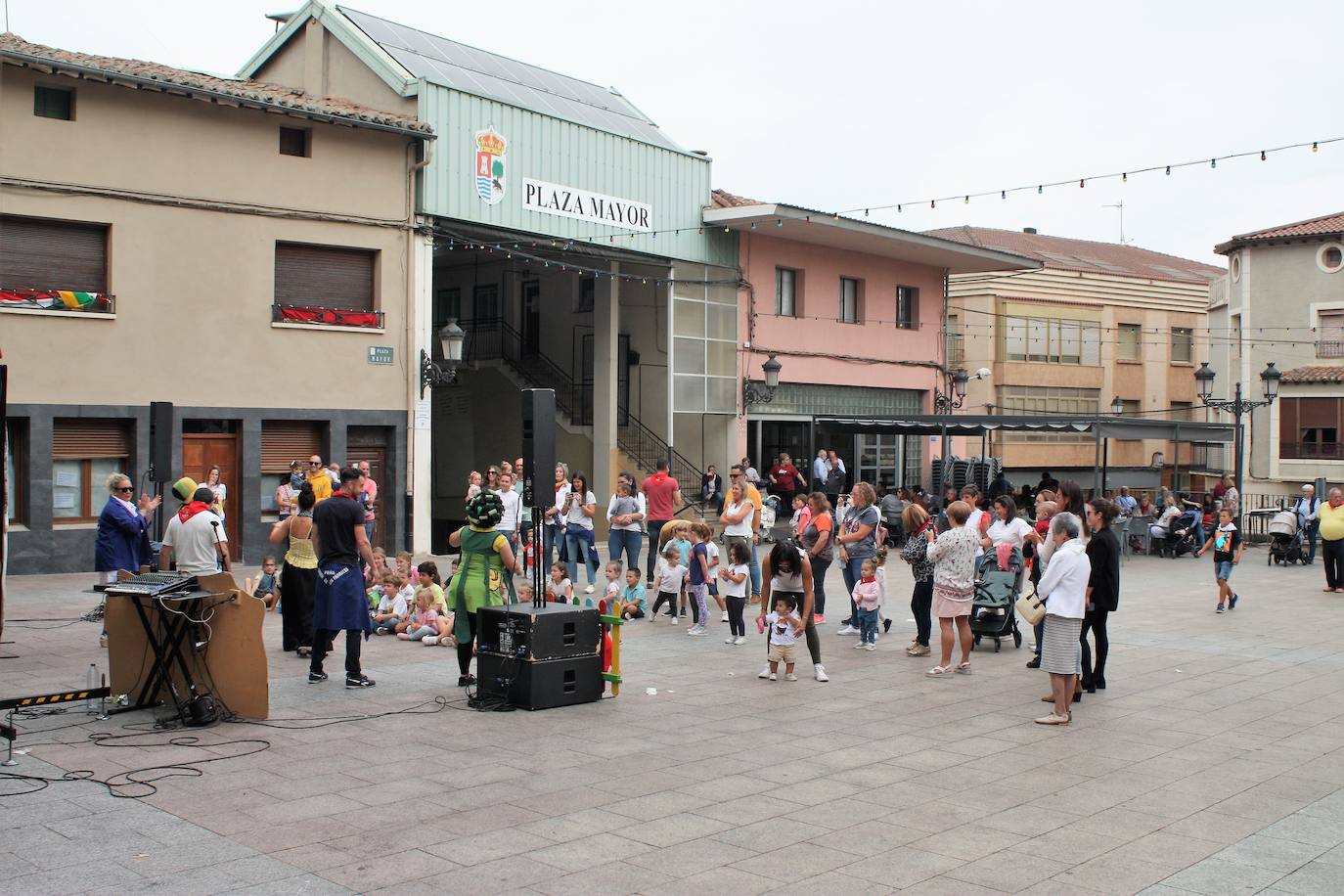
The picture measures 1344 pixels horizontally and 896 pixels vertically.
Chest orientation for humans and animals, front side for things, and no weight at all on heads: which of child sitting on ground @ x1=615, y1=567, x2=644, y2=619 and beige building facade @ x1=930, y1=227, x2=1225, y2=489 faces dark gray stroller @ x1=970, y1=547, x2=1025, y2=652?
the beige building facade

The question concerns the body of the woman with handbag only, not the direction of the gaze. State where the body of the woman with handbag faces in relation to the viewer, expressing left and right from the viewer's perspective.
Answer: facing to the left of the viewer

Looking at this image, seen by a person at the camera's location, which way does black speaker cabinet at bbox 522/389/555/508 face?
facing away from the viewer and to the right of the viewer

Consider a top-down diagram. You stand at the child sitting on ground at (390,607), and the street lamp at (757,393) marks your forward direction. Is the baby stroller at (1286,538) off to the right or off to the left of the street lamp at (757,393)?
right

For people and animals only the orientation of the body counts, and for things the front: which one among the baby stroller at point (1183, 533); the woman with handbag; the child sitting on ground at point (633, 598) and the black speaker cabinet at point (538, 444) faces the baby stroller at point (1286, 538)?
the black speaker cabinet

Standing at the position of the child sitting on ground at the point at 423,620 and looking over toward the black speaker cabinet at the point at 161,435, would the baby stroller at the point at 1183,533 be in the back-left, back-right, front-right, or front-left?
back-right

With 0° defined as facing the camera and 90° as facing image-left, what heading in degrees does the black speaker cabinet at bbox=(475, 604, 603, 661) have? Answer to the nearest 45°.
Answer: approximately 225°

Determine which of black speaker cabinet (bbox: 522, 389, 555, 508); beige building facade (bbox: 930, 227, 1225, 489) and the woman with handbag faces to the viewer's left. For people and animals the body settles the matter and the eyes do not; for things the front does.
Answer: the woman with handbag

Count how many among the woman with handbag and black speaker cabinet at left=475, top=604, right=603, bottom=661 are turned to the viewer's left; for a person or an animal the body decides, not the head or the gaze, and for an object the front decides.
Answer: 1

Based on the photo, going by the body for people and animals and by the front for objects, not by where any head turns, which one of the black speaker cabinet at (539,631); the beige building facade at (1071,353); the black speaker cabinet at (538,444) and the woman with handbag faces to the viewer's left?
the woman with handbag
